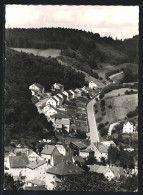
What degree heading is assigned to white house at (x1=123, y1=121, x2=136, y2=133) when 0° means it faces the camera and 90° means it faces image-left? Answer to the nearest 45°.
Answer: approximately 0°

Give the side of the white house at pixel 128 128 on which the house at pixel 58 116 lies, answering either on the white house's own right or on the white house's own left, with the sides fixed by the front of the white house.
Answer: on the white house's own right

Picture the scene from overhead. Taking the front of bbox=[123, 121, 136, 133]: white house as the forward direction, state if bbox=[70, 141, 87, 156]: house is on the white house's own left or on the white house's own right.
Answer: on the white house's own right
